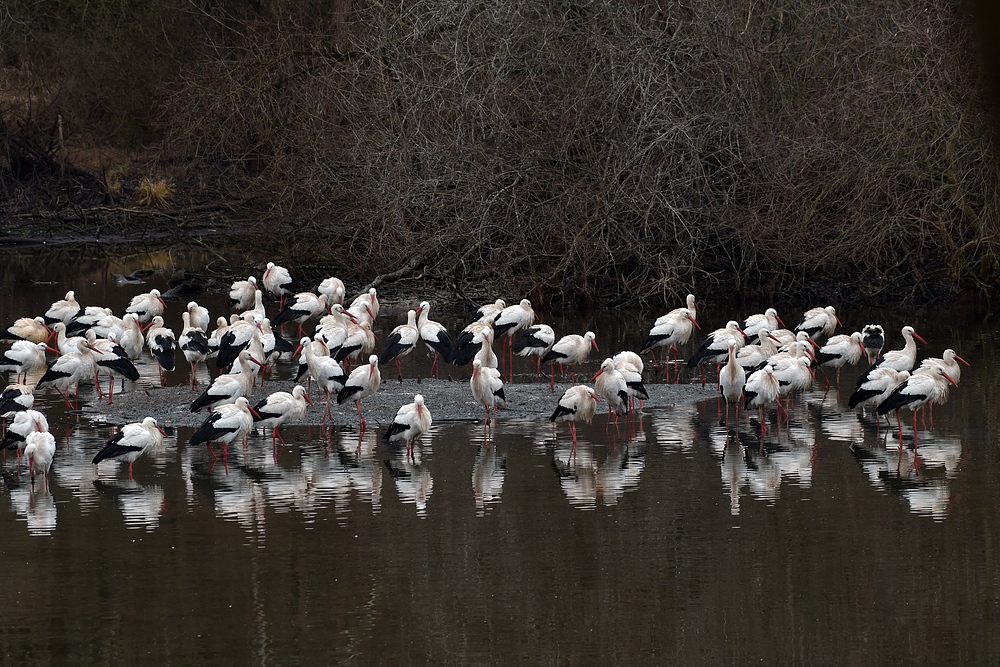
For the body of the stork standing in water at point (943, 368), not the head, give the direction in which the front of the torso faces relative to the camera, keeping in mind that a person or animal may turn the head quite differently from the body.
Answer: to the viewer's right

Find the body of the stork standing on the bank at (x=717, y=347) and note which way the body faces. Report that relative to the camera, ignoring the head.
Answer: to the viewer's right

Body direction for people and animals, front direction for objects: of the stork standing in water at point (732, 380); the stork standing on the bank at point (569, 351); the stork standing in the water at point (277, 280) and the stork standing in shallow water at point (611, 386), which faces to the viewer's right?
the stork standing on the bank at point (569, 351)

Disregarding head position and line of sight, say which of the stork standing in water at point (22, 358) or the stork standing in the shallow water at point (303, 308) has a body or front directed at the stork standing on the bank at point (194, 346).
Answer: the stork standing in water

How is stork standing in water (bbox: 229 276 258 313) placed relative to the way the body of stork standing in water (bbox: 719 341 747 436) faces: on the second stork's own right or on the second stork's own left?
on the second stork's own right

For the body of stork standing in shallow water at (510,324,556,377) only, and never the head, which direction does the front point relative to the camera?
to the viewer's right

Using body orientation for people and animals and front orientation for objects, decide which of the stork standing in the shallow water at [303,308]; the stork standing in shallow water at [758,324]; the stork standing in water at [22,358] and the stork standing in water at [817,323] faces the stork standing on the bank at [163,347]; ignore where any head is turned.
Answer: the stork standing in water at [22,358]

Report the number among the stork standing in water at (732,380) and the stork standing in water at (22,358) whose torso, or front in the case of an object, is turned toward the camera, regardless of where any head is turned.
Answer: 1

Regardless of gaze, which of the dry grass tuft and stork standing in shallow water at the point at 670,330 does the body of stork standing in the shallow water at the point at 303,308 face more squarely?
the stork standing in shallow water

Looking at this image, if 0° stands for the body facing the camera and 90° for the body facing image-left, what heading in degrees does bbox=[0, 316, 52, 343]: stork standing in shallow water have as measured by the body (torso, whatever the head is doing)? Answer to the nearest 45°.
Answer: approximately 270°

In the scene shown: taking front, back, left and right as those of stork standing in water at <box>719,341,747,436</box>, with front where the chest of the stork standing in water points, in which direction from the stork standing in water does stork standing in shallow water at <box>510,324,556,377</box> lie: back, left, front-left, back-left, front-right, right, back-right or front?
back-right

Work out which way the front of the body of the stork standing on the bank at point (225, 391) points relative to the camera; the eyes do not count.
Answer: to the viewer's right

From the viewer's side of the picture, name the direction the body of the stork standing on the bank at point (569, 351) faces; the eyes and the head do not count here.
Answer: to the viewer's right

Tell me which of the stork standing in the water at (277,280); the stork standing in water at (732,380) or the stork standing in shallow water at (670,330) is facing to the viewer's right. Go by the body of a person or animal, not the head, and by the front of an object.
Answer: the stork standing in shallow water at (670,330)

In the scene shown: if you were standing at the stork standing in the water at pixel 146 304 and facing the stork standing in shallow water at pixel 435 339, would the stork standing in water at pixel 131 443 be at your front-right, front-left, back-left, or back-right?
front-right

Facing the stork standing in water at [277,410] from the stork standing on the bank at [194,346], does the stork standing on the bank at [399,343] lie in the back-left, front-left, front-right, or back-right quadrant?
front-left

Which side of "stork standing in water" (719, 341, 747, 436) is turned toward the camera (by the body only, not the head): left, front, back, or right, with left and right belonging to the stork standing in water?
front

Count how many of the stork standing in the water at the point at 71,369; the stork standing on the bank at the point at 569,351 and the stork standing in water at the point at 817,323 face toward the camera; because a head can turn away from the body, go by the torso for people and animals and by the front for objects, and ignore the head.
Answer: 0

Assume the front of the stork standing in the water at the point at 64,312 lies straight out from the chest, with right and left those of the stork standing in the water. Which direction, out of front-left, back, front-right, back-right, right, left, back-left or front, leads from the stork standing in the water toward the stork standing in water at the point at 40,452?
right

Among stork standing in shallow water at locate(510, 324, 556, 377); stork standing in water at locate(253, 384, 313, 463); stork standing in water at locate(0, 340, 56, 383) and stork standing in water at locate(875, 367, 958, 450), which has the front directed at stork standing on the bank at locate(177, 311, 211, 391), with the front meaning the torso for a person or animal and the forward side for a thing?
stork standing in water at locate(0, 340, 56, 383)

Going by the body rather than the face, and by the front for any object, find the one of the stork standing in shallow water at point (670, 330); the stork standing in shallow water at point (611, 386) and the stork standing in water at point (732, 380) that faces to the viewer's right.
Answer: the stork standing in shallow water at point (670, 330)
